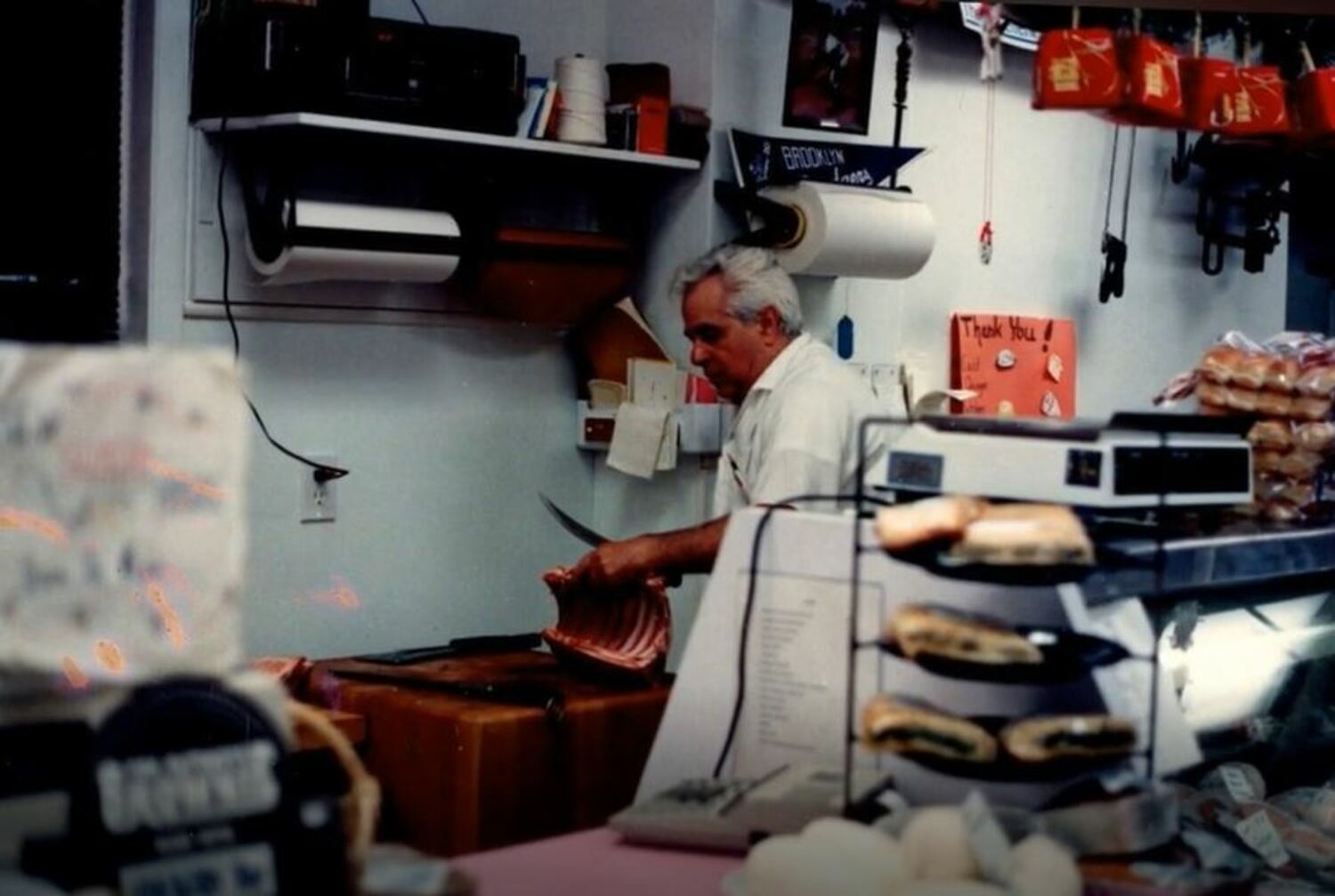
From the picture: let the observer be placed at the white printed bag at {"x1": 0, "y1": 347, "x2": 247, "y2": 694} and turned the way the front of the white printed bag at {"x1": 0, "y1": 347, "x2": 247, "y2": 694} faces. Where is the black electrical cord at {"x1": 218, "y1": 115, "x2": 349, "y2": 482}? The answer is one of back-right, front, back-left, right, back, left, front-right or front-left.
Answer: back

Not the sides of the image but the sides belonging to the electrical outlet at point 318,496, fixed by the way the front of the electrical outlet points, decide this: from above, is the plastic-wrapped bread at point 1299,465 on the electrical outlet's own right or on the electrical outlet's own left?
on the electrical outlet's own left

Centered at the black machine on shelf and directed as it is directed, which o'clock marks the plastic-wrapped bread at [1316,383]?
The plastic-wrapped bread is roughly at 10 o'clock from the black machine on shelf.

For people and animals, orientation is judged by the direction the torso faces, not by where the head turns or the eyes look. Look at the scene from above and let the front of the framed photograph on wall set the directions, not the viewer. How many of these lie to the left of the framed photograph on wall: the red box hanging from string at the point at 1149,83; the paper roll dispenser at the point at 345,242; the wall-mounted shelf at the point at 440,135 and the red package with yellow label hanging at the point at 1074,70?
2

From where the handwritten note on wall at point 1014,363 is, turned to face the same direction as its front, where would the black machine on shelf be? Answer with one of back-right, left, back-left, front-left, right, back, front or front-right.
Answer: front-right

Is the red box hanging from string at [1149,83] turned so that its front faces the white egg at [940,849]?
yes

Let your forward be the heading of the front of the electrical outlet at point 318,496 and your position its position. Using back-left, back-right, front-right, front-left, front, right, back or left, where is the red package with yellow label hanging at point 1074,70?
left

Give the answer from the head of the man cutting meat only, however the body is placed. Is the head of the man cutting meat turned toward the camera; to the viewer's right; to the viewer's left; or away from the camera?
to the viewer's left

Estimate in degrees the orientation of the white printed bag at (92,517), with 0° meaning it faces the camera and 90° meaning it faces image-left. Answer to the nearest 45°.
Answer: approximately 0°

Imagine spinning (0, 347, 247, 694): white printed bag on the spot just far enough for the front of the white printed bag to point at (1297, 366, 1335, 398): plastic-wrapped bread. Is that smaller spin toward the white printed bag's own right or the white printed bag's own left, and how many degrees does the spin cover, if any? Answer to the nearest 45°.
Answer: approximately 135° to the white printed bag's own left
